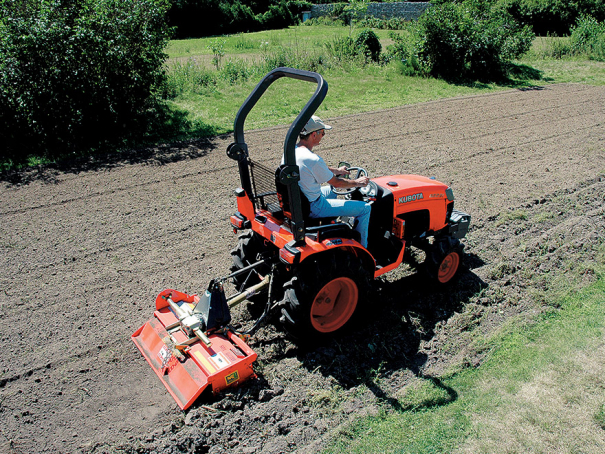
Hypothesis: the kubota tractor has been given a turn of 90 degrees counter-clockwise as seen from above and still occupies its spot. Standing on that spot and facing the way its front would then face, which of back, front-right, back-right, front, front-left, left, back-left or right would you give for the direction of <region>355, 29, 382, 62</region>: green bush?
front-right

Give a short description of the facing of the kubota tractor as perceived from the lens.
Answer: facing away from the viewer and to the right of the viewer

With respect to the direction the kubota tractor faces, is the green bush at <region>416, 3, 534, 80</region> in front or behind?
in front

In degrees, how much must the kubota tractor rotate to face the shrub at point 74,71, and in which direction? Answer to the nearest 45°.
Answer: approximately 90° to its left

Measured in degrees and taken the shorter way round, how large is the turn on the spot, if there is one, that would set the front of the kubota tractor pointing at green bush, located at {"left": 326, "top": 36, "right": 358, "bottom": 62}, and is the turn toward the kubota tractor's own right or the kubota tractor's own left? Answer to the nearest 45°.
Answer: approximately 45° to the kubota tractor's own left
